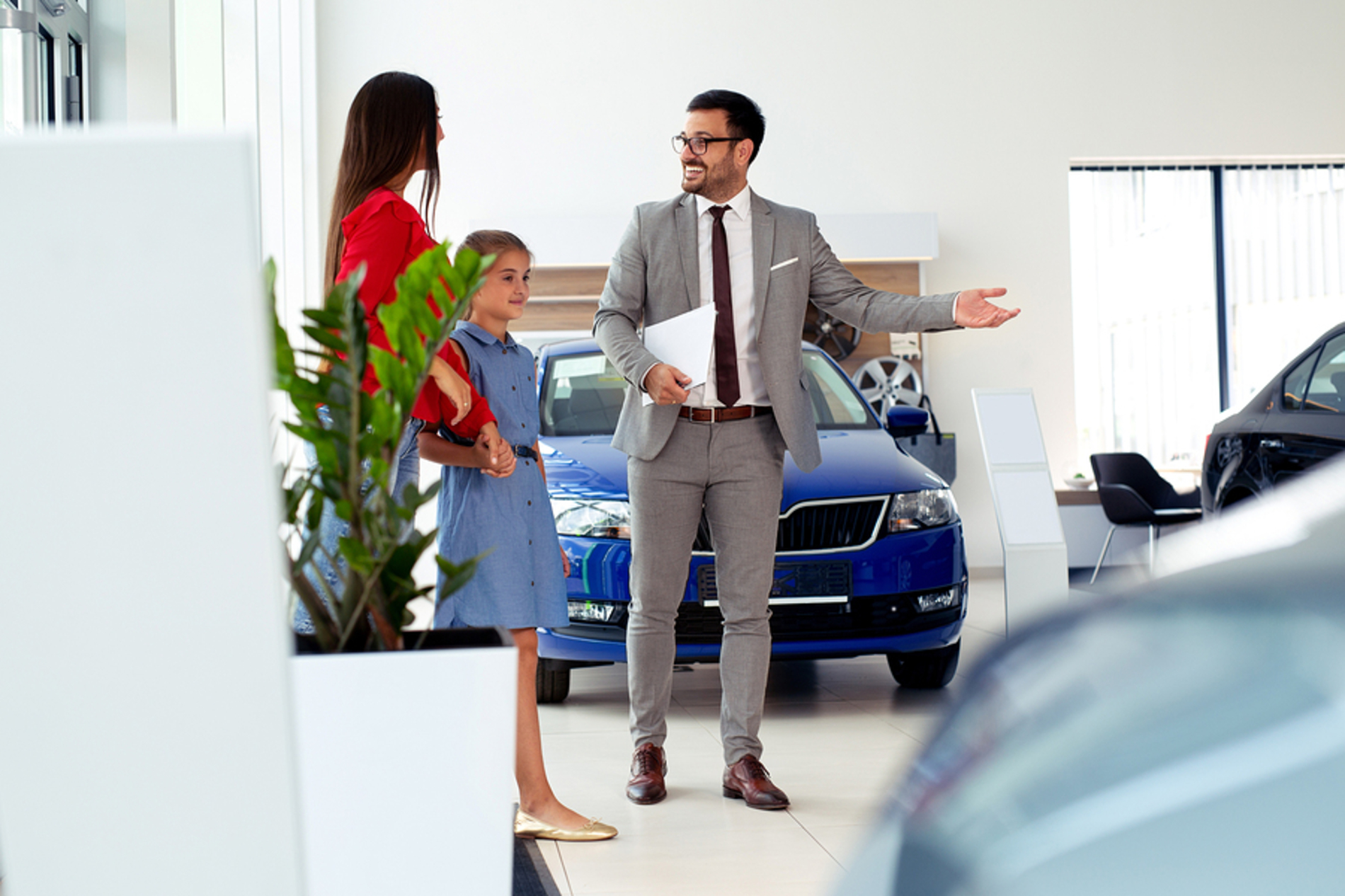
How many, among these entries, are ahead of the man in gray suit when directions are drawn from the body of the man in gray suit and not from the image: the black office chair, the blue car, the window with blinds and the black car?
0

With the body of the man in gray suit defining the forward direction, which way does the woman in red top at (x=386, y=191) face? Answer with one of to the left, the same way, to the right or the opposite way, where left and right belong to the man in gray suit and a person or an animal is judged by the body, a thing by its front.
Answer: to the left

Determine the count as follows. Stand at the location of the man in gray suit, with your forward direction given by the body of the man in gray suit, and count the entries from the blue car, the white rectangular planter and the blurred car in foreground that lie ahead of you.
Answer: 2

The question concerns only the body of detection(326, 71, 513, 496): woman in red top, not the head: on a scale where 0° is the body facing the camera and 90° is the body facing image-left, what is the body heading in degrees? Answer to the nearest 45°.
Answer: approximately 270°

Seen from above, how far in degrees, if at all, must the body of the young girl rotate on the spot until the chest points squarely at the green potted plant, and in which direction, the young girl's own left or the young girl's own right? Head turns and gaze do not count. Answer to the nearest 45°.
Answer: approximately 45° to the young girl's own right

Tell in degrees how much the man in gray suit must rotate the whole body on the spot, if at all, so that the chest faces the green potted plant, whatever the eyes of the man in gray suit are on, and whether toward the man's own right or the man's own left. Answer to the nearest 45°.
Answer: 0° — they already face it

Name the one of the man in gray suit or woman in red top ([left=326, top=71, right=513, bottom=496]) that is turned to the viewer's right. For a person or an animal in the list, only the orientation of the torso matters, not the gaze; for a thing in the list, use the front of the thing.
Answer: the woman in red top

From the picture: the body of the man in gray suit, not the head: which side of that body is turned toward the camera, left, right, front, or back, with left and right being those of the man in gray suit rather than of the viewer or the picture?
front

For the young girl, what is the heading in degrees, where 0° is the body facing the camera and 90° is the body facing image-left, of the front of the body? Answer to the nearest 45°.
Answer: approximately 315°

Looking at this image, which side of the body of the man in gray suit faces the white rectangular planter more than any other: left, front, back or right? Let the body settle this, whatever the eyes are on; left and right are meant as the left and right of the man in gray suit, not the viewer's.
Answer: front

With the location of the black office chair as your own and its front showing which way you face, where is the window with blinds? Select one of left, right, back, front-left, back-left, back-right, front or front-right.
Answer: back-left

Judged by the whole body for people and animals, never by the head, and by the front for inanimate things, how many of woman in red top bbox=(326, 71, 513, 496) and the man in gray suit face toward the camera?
1

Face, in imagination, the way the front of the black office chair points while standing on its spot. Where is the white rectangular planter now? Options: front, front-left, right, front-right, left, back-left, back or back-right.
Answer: front-right

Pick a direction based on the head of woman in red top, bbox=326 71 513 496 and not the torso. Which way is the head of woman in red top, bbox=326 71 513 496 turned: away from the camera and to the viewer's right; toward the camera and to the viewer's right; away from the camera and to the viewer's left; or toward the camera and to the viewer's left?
away from the camera and to the viewer's right
